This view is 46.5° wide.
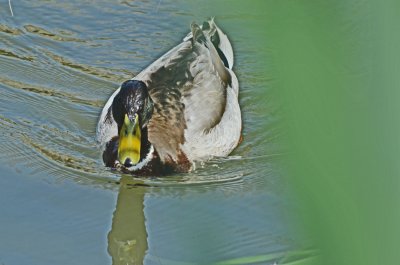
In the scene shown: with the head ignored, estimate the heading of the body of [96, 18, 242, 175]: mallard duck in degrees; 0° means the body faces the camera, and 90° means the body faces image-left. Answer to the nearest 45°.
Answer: approximately 45°
